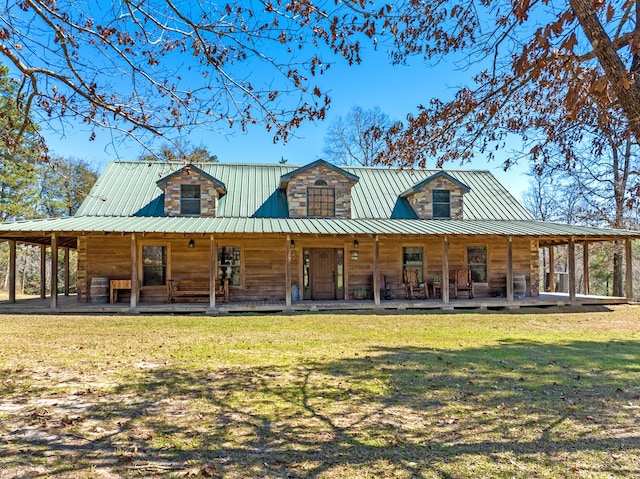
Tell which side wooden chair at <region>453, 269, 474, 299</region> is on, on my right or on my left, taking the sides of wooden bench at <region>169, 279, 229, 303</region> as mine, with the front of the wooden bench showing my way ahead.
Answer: on my left

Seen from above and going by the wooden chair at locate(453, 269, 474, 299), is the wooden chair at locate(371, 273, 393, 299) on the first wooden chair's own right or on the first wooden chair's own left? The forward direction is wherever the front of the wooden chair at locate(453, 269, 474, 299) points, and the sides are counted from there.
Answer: on the first wooden chair's own right

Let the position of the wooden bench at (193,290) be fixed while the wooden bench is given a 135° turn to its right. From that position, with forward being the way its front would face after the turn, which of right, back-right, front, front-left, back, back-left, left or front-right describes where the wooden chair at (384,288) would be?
back-right

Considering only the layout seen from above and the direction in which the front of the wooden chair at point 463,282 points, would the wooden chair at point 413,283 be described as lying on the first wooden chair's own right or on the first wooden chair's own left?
on the first wooden chair's own right

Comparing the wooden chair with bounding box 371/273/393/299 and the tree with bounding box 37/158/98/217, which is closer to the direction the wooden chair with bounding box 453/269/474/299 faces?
the wooden chair

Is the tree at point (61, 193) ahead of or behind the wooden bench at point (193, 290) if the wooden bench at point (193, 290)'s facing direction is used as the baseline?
behind

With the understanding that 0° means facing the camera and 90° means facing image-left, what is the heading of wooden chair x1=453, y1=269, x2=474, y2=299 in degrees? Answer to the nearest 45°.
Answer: approximately 0°

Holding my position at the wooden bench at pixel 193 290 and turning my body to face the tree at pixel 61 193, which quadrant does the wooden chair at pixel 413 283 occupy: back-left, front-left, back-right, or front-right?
back-right

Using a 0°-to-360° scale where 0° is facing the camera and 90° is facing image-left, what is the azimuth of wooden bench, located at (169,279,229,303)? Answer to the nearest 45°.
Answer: approximately 0°

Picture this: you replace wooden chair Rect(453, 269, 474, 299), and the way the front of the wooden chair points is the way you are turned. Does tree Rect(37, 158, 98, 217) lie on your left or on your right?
on your right

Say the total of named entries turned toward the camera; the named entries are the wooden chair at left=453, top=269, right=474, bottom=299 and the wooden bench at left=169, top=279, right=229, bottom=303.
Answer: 2
